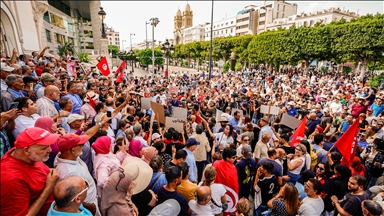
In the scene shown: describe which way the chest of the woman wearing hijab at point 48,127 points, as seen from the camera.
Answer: to the viewer's right

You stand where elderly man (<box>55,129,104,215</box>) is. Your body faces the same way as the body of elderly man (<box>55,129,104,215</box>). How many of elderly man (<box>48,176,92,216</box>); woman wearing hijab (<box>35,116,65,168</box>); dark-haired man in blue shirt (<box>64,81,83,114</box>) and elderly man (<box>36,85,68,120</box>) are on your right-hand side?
1

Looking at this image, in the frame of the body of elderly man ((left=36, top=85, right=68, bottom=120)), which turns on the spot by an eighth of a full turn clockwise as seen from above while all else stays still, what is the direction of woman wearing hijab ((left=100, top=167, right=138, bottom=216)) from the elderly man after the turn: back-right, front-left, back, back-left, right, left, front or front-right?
front-right

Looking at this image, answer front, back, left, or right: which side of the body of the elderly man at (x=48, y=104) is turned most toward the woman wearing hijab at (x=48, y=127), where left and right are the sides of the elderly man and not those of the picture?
right

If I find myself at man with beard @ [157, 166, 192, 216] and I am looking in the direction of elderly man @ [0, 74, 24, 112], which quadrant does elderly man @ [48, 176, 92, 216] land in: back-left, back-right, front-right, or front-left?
front-left

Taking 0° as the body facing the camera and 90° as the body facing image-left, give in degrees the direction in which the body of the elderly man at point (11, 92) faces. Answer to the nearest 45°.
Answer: approximately 270°

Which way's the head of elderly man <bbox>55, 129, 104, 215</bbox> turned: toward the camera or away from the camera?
away from the camera

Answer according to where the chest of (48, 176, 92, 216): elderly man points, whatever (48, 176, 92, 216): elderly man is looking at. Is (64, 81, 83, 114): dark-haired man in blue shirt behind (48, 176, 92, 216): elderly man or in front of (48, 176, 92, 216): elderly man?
in front

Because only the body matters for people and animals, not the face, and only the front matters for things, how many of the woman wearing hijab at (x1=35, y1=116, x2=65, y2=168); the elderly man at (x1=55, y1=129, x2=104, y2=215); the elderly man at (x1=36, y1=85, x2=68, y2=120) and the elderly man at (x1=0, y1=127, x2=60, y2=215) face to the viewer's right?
4

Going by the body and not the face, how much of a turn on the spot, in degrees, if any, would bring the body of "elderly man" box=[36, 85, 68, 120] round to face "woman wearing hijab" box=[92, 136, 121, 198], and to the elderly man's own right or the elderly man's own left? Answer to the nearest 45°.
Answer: approximately 90° to the elderly man's own right

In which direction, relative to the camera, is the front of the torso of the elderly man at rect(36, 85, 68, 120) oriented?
to the viewer's right

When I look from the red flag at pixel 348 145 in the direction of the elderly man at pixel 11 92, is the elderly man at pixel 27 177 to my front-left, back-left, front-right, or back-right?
front-left

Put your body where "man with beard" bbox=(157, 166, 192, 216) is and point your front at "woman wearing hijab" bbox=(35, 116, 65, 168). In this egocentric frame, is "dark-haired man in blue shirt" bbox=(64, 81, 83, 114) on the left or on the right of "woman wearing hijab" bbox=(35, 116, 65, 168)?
right
